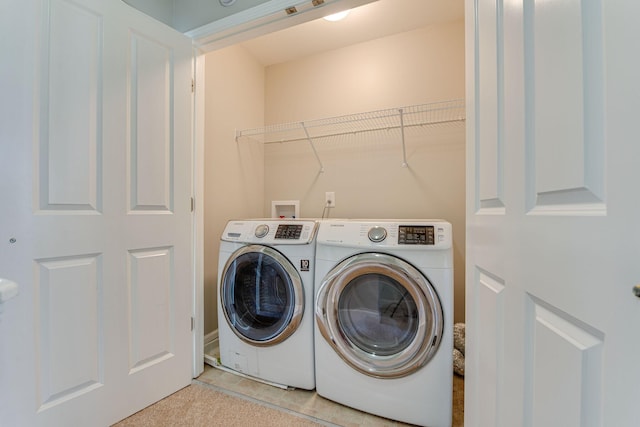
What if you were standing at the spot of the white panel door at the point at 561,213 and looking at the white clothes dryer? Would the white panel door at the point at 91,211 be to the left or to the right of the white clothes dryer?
left

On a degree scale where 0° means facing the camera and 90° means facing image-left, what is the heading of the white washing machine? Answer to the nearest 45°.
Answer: approximately 45°

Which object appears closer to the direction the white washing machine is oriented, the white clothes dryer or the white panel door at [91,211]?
the white panel door
